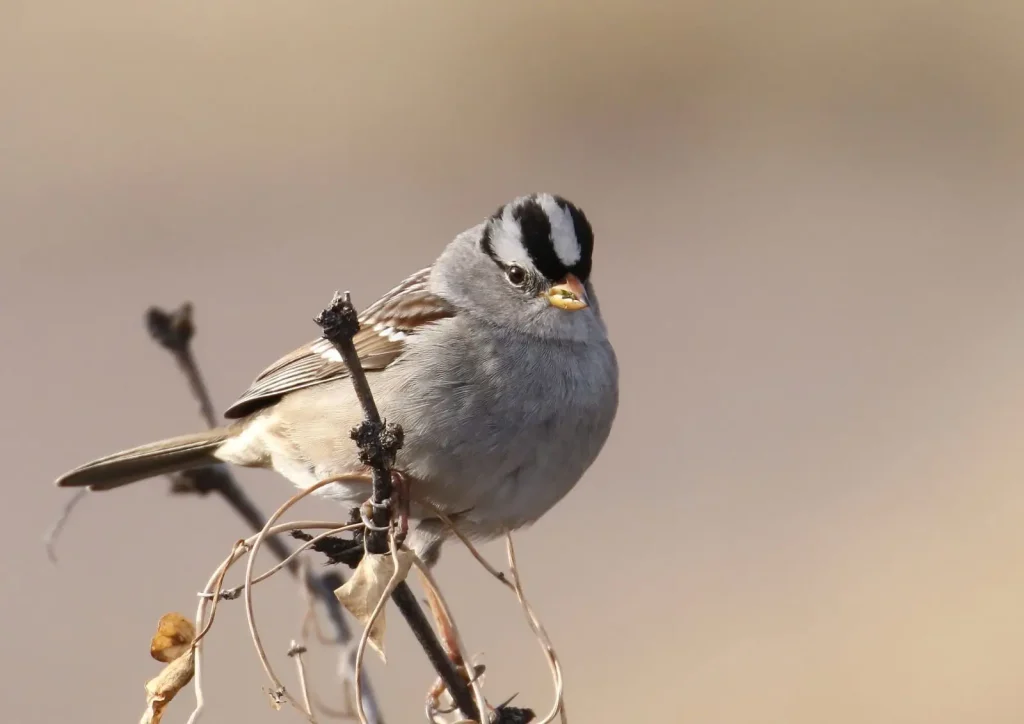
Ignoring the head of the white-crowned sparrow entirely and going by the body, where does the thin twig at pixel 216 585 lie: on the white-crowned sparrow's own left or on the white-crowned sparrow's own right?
on the white-crowned sparrow's own right

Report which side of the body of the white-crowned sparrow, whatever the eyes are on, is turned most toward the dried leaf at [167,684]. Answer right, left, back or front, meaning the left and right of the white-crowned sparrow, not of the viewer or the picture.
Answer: right

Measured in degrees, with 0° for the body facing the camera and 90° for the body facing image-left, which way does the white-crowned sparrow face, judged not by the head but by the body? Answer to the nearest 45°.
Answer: approximately 315°

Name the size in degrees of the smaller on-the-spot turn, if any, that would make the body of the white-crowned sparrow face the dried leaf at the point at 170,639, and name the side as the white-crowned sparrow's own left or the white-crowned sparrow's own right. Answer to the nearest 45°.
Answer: approximately 90° to the white-crowned sparrow's own right
